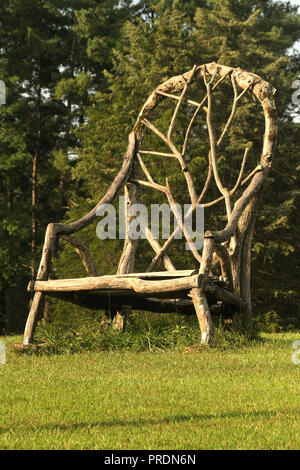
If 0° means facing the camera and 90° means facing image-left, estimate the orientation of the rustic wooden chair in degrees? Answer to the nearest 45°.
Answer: approximately 45°

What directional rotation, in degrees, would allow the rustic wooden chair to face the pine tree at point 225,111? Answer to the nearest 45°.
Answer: approximately 135° to its right
